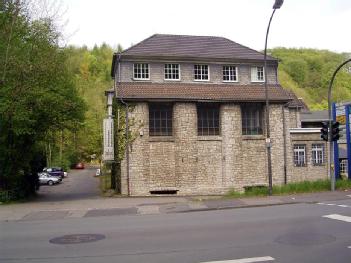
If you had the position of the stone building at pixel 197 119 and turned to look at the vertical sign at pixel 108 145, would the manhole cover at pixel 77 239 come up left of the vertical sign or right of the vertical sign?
left

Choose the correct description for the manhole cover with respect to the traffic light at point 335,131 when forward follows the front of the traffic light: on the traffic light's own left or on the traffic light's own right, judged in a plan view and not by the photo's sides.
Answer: on the traffic light's own right

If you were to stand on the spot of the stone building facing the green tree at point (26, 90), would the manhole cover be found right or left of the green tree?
left

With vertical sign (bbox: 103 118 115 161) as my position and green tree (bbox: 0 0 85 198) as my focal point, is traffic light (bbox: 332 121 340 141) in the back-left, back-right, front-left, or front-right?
back-left
